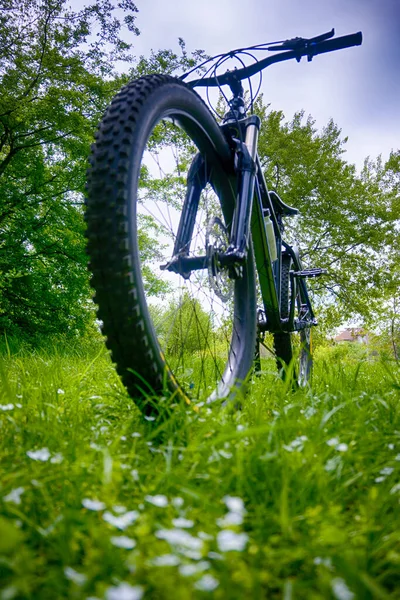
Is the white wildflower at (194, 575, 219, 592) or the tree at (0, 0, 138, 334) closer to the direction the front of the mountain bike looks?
the white wildflower

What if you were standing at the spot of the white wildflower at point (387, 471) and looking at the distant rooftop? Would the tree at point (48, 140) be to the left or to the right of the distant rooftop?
left

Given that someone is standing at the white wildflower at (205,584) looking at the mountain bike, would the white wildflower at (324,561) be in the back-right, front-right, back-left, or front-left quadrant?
front-right

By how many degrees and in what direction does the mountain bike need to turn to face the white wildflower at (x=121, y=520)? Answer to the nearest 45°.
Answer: approximately 45° to its left

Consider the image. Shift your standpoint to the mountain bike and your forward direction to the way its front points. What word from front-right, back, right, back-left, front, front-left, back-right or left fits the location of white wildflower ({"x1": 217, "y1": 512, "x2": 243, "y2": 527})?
front-left

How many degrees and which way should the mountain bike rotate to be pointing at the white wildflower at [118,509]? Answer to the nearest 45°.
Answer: approximately 45° to its left

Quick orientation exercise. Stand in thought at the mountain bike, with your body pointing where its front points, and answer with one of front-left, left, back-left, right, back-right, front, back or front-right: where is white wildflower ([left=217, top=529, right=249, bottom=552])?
front-left

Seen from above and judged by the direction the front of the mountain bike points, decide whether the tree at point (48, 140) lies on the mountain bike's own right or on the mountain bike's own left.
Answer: on the mountain bike's own right

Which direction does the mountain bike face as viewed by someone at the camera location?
facing the viewer and to the left of the viewer

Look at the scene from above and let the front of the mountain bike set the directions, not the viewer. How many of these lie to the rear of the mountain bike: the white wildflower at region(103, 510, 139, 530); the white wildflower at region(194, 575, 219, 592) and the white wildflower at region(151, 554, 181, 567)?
0

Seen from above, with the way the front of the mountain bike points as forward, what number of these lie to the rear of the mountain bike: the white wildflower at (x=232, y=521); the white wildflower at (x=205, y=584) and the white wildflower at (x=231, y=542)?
0

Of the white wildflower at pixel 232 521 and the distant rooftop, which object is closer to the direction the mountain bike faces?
the white wildflower

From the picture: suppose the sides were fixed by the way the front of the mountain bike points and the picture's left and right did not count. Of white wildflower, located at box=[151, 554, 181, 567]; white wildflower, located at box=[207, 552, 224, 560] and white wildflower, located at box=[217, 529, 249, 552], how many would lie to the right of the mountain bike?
0

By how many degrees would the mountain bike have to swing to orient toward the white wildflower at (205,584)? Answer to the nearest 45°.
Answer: approximately 45° to its left

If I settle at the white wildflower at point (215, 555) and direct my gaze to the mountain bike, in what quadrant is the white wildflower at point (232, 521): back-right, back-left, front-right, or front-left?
front-right
